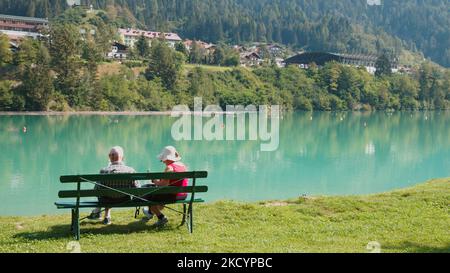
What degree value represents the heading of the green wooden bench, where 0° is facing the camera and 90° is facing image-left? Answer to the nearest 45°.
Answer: approximately 180°
